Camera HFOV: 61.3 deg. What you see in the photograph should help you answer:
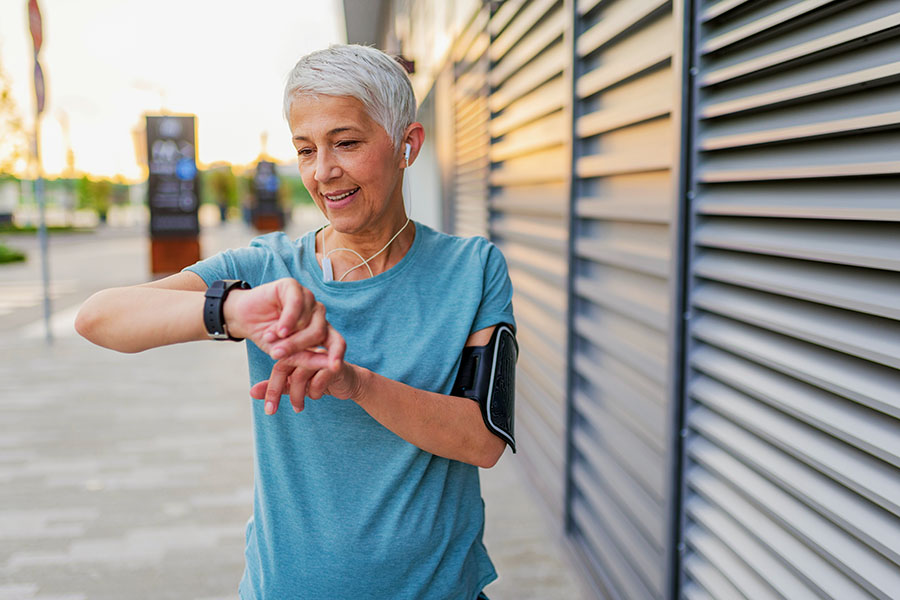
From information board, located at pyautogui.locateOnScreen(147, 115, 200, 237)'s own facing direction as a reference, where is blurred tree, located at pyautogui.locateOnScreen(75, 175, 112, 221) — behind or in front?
behind

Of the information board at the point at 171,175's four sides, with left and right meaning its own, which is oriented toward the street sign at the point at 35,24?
front

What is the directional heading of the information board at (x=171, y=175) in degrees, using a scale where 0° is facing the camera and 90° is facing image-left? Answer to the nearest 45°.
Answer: approximately 0°

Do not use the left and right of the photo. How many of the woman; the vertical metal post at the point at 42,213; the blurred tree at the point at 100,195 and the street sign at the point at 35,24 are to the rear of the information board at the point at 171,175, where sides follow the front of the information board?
1

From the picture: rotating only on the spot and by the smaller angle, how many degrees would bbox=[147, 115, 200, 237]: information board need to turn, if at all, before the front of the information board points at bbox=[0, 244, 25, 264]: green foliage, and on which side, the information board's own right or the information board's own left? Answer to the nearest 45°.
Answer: approximately 135° to the information board's own right

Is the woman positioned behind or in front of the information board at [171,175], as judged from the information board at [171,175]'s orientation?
in front

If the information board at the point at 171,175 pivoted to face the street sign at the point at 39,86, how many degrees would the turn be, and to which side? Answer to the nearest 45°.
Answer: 0° — it already faces it

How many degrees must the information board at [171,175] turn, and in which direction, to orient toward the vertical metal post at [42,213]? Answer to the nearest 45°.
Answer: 0° — it already faces it

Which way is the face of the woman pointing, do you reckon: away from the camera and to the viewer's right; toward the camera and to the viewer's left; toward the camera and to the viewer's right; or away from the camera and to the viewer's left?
toward the camera and to the viewer's left
